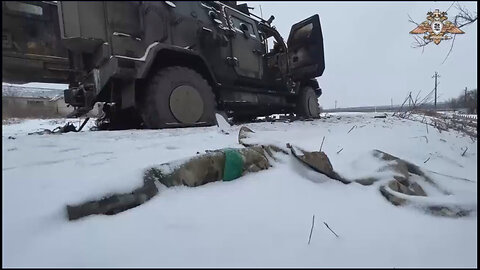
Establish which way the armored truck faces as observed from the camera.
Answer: facing away from the viewer and to the right of the viewer
